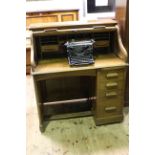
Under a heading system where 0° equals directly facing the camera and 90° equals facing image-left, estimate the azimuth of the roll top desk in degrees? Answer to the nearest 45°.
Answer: approximately 0°

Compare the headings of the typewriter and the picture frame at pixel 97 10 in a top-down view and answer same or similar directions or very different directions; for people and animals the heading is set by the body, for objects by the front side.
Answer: same or similar directions

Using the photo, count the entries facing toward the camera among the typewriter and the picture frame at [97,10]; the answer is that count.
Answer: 2

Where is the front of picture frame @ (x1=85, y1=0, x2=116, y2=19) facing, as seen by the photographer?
facing the viewer

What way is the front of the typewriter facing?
toward the camera

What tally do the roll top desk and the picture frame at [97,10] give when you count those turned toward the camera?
2

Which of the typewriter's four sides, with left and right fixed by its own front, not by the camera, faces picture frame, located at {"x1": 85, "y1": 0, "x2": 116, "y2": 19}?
back

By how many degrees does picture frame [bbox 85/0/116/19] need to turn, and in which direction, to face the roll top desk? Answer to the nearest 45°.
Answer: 0° — it already faces it

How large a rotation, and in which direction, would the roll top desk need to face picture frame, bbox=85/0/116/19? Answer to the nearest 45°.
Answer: approximately 180°

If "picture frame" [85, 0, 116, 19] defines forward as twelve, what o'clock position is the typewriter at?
The typewriter is roughly at 12 o'clock from the picture frame.
